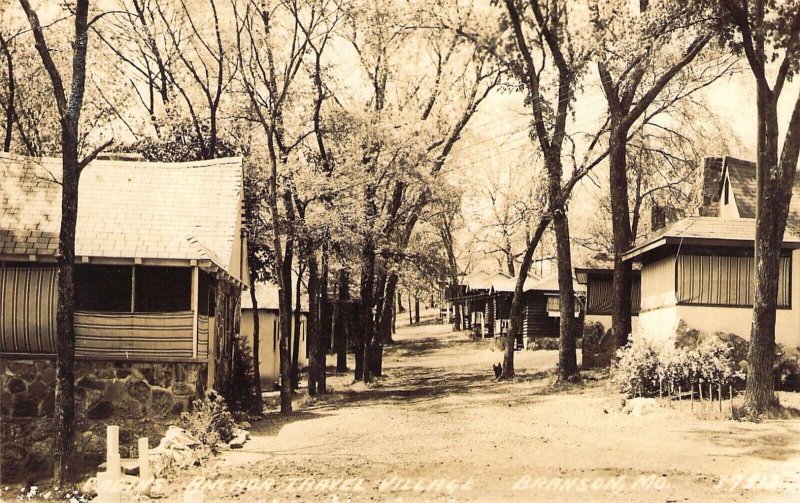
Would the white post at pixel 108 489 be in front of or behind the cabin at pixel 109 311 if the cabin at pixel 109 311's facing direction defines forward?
in front

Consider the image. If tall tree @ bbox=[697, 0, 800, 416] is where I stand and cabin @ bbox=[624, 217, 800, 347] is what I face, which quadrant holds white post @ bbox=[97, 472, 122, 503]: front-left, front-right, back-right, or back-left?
back-left

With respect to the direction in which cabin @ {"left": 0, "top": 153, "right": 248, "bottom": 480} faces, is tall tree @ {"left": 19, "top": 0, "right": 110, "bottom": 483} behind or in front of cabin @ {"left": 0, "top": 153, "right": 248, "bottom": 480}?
in front
